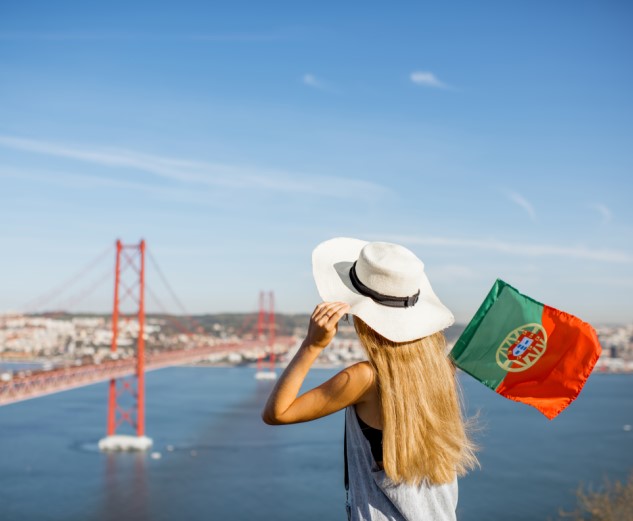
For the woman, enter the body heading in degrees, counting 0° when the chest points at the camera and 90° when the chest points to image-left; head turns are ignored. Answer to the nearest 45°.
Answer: approximately 135°

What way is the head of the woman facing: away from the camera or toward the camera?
away from the camera
